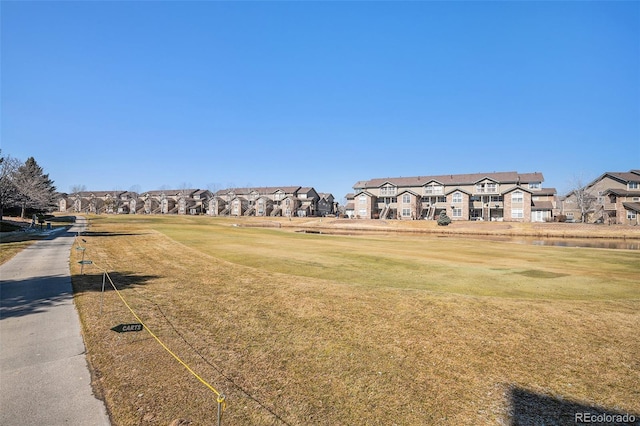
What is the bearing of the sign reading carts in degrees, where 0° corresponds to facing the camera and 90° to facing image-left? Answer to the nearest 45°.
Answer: approximately 0°

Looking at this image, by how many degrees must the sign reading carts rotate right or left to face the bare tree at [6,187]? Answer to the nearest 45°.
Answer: approximately 180°
